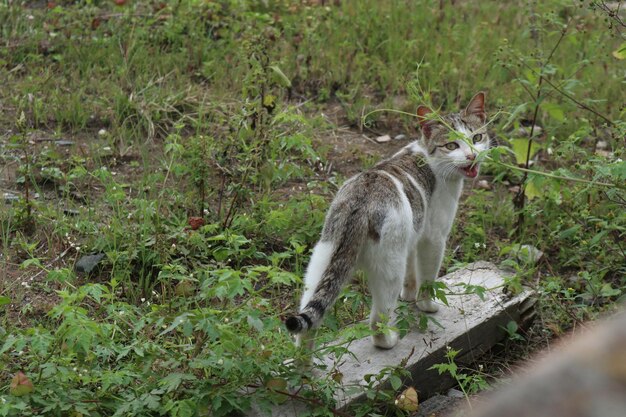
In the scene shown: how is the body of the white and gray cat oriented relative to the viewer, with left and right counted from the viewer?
facing away from the viewer and to the right of the viewer

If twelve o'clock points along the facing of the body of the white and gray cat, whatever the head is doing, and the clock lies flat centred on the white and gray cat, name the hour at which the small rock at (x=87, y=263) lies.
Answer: The small rock is roughly at 8 o'clock from the white and gray cat.

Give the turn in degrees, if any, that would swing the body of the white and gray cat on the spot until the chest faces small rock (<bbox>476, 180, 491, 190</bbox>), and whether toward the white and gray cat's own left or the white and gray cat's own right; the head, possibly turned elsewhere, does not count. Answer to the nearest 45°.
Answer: approximately 45° to the white and gray cat's own left

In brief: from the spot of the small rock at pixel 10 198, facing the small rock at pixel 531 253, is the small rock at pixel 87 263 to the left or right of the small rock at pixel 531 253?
right

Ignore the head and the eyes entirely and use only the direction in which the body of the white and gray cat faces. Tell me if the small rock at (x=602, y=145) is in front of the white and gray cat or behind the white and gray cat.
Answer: in front

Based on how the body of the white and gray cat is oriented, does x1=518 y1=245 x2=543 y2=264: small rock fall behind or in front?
in front
